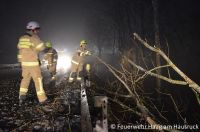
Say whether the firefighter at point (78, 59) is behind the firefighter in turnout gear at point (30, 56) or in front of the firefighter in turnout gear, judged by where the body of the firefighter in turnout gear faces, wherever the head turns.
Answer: in front

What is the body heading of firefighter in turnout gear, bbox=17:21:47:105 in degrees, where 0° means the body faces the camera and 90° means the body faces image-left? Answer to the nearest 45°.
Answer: approximately 225°

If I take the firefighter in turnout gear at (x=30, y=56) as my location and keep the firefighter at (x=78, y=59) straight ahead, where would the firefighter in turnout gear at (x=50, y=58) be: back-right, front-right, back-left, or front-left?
front-left

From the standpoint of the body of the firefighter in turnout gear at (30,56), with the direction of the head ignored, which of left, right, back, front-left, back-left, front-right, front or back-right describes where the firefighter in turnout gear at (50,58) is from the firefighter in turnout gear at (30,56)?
front-left
